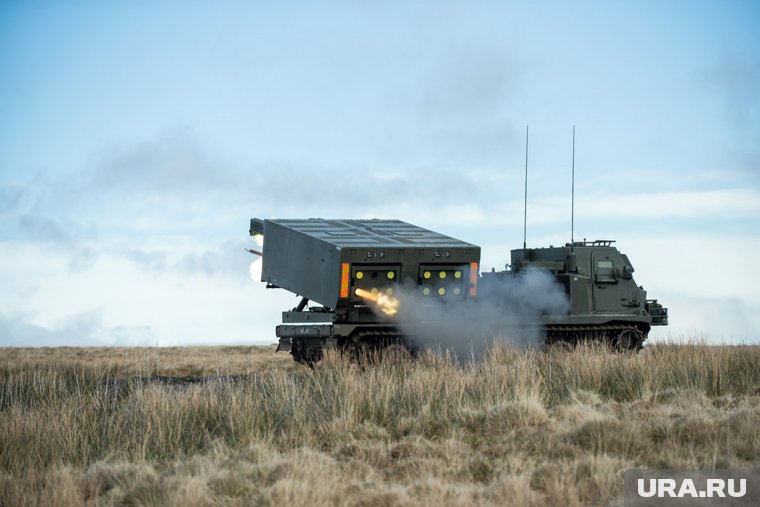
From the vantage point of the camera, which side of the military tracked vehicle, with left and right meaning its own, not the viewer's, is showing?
right
